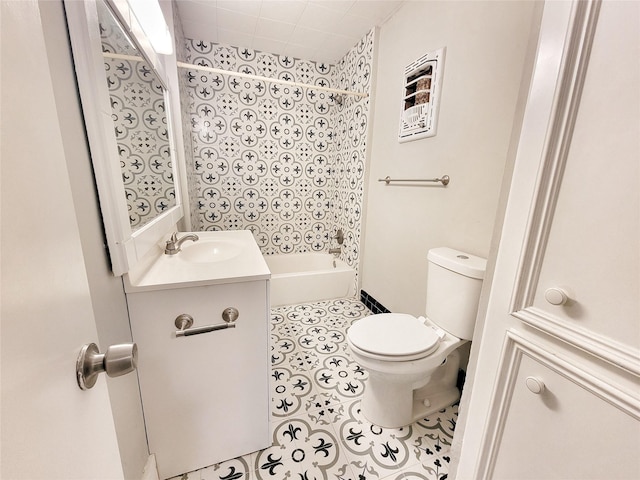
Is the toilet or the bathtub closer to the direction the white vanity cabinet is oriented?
the toilet

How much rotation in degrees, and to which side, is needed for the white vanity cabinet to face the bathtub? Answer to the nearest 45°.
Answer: approximately 45° to its left

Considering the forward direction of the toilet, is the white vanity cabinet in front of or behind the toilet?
in front

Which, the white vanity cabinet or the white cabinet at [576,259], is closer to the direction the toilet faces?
the white vanity cabinet

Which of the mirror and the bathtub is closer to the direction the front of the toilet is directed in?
the mirror

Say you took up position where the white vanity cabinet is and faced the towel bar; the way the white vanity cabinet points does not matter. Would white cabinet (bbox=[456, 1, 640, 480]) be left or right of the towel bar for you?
right

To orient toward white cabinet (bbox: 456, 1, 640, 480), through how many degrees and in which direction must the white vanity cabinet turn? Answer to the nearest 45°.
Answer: approximately 45° to its right

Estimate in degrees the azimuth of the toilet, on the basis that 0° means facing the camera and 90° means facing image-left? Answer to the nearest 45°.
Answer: approximately 45°

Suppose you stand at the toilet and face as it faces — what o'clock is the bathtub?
The bathtub is roughly at 3 o'clock from the toilet.

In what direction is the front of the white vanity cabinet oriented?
to the viewer's right

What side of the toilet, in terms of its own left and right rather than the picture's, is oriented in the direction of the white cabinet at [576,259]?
left

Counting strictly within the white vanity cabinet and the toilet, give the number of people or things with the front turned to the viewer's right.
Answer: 1

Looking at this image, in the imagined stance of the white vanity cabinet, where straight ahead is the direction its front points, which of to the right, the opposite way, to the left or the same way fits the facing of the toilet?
the opposite way
